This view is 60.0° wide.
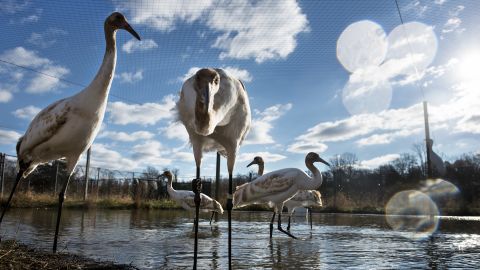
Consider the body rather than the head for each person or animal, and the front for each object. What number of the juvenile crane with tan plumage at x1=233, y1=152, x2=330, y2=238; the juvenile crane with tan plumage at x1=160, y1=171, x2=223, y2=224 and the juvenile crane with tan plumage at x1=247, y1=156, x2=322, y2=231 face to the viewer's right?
1

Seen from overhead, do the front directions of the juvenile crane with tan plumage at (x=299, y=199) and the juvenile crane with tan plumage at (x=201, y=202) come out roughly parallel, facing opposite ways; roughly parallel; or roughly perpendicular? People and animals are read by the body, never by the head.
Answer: roughly parallel

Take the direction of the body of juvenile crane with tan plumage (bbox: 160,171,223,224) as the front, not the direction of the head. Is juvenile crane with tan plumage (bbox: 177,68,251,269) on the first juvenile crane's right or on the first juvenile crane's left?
on the first juvenile crane's left

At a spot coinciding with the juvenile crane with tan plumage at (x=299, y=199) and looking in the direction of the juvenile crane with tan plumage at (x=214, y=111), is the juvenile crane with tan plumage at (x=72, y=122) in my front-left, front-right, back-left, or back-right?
front-right

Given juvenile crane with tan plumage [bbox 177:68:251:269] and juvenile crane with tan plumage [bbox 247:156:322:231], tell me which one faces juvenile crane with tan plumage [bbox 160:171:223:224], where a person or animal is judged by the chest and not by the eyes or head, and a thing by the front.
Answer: juvenile crane with tan plumage [bbox 247:156:322:231]

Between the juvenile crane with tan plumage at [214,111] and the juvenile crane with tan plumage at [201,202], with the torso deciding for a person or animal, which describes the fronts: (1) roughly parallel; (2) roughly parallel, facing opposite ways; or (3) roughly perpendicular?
roughly perpendicular

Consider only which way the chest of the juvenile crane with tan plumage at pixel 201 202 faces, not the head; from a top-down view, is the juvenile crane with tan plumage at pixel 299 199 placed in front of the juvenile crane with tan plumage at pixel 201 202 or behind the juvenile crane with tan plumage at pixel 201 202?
behind

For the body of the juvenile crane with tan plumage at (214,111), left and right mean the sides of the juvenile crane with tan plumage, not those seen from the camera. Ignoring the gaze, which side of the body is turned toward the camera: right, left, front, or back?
front

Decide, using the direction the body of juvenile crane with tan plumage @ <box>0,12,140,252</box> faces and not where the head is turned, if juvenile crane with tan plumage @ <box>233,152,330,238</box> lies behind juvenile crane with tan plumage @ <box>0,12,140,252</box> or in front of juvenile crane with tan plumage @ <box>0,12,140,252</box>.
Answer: in front

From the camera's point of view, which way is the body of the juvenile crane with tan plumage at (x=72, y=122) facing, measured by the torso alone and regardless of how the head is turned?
to the viewer's right

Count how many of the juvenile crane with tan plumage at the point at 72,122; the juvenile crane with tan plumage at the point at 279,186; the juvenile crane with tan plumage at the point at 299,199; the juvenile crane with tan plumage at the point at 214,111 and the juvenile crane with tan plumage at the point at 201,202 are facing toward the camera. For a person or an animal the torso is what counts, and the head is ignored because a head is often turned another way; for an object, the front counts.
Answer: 1

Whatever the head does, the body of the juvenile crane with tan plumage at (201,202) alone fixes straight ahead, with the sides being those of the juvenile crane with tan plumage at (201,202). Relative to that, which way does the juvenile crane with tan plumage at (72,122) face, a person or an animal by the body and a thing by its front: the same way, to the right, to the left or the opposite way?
the opposite way

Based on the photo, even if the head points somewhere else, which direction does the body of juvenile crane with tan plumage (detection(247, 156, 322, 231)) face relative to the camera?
to the viewer's left

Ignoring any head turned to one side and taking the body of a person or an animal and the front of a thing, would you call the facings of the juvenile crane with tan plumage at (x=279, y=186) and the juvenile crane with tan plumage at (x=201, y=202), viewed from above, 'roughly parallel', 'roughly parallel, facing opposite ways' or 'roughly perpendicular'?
roughly parallel, facing opposite ways

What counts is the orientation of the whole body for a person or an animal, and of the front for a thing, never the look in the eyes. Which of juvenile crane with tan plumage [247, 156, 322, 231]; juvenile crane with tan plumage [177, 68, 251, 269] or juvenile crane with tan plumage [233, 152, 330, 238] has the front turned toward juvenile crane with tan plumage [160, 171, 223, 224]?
juvenile crane with tan plumage [247, 156, 322, 231]

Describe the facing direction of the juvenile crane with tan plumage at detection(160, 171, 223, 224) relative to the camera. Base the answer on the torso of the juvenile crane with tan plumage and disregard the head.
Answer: to the viewer's left
